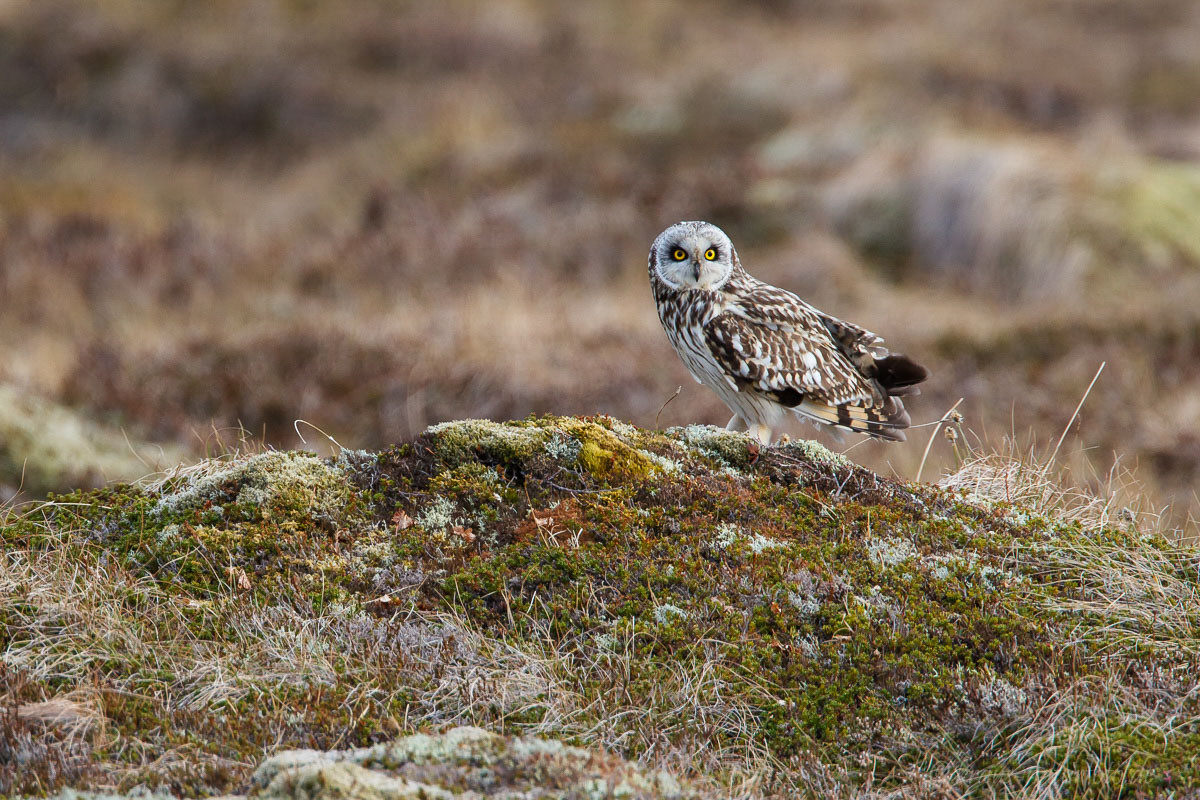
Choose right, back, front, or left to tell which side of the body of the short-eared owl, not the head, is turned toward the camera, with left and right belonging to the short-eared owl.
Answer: left
